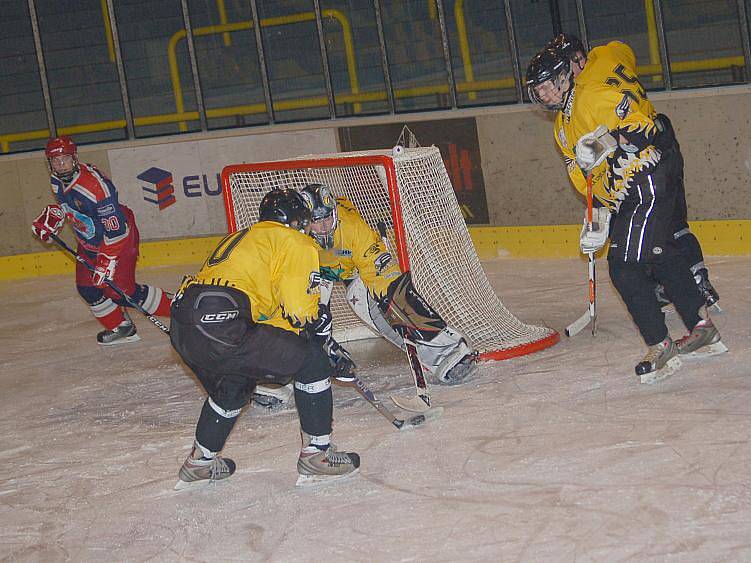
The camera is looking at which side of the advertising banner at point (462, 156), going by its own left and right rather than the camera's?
front

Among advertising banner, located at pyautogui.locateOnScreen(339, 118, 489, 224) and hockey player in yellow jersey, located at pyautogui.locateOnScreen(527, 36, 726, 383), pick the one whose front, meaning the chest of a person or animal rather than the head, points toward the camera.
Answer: the advertising banner

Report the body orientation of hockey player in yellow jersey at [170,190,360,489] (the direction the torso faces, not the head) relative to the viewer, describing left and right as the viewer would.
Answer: facing away from the viewer and to the right of the viewer

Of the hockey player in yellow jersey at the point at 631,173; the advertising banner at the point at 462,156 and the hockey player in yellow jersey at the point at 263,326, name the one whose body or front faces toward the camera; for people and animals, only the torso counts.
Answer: the advertising banner

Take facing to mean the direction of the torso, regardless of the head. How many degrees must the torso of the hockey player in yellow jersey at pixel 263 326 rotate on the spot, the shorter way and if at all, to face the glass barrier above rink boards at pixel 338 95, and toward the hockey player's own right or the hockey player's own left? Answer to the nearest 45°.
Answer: approximately 45° to the hockey player's own left

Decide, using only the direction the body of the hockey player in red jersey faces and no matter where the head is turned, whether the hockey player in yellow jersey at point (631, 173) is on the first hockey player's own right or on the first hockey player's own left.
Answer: on the first hockey player's own left

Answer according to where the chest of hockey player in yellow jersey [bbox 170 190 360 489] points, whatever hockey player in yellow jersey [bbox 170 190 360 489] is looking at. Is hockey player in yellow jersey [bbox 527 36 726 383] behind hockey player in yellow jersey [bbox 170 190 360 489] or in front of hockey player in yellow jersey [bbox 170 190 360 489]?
in front

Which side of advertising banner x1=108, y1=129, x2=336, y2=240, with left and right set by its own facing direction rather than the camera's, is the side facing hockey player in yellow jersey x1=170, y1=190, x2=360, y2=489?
front

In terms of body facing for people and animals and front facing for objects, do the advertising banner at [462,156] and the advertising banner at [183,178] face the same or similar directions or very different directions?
same or similar directions

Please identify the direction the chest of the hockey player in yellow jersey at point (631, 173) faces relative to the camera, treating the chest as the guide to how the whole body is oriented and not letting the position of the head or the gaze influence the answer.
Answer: to the viewer's left

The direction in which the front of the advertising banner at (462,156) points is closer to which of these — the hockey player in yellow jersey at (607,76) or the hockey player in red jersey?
the hockey player in yellow jersey

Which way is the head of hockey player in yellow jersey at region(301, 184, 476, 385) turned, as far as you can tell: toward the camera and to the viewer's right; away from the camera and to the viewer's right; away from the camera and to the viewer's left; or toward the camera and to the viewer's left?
toward the camera and to the viewer's left

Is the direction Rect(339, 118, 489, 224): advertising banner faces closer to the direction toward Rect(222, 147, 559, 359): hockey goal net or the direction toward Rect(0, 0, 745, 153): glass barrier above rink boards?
the hockey goal net

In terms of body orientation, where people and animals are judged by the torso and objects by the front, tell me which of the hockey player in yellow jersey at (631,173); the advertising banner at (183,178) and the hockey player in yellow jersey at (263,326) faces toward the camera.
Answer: the advertising banner

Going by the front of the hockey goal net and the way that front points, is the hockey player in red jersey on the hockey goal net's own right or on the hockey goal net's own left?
on the hockey goal net's own right
